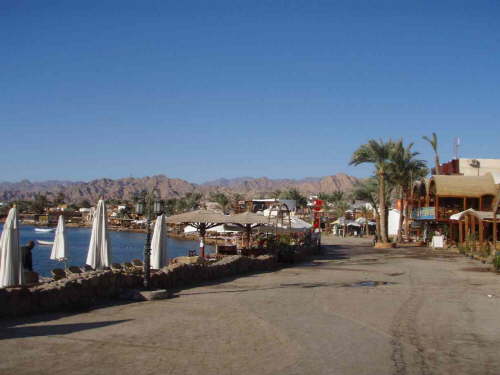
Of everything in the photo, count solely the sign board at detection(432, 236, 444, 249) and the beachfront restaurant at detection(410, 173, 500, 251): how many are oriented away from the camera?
0

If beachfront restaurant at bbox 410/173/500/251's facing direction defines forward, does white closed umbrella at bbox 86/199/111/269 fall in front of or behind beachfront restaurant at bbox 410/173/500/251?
in front

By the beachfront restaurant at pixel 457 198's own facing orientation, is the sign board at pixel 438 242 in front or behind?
in front

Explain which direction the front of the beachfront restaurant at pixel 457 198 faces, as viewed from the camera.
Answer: facing the viewer and to the left of the viewer

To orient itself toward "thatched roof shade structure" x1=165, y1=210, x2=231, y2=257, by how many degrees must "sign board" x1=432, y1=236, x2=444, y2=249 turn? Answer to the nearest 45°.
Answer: approximately 45° to its right

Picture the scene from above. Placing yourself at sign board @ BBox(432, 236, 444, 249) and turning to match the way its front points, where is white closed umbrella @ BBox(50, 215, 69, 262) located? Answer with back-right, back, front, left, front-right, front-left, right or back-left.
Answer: front-right

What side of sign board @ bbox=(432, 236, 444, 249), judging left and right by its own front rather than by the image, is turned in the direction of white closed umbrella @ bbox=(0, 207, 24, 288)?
front
